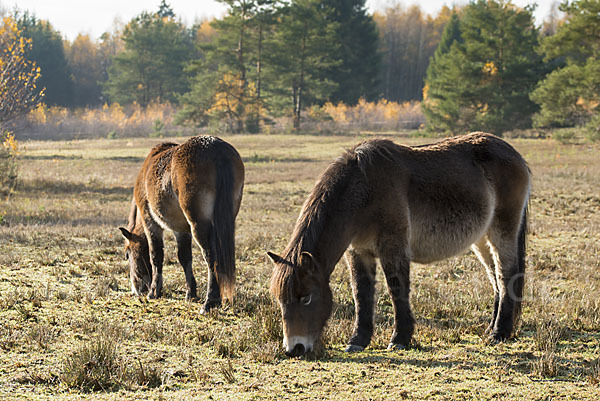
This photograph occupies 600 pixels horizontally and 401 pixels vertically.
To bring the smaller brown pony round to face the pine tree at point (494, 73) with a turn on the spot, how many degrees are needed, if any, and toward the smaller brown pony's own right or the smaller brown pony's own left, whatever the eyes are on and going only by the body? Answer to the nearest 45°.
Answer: approximately 90° to the smaller brown pony's own right

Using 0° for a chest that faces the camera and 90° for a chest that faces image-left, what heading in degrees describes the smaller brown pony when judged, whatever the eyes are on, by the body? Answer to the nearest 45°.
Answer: approximately 135°

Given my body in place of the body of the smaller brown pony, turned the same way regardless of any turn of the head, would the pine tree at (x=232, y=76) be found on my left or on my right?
on my right

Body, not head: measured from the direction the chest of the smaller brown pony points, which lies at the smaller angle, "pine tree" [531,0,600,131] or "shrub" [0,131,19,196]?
the shrub

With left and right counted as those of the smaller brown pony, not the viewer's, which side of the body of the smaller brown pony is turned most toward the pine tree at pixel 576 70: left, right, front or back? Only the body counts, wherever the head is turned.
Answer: right

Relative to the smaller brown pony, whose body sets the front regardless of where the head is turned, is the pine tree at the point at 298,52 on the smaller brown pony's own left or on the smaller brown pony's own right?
on the smaller brown pony's own right

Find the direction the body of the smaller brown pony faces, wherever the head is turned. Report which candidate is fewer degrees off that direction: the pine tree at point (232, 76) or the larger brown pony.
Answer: the pine tree

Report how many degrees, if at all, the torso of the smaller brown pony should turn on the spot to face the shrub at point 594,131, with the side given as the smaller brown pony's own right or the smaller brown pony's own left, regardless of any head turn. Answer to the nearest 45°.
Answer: approximately 90° to the smaller brown pony's own right

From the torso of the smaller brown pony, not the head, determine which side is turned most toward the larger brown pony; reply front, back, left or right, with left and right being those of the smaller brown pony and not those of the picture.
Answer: back

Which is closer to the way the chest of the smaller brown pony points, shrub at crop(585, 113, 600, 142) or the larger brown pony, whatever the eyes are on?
the shrub
